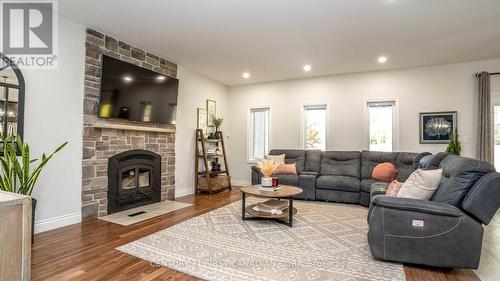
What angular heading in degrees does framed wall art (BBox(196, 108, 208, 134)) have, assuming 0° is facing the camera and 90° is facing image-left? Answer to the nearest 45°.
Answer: approximately 315°

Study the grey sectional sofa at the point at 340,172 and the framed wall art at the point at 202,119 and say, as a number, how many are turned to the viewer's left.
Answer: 0

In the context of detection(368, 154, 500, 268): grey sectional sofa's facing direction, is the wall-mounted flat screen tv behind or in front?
in front

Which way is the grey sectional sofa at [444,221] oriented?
to the viewer's left

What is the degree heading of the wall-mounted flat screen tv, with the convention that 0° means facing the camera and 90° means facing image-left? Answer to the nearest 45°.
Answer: approximately 315°

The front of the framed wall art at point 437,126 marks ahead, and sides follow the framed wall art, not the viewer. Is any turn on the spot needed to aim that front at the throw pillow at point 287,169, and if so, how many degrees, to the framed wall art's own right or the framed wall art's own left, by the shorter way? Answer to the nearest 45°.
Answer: approximately 45° to the framed wall art's own right

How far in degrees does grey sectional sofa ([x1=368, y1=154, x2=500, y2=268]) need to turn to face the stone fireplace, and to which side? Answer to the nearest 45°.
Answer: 0° — it already faces it

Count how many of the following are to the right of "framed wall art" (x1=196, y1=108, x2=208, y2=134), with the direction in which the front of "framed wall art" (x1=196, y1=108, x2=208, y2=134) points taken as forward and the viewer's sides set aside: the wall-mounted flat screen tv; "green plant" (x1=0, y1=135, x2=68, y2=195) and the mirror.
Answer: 3

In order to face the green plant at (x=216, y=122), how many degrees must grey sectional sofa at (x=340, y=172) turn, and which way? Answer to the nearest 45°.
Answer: approximately 90° to its right

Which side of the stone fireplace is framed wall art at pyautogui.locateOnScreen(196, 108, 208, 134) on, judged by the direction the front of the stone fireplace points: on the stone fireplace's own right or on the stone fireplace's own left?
on the stone fireplace's own left

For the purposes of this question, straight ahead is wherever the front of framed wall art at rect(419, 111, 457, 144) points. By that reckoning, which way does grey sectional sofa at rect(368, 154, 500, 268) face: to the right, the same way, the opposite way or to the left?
to the right

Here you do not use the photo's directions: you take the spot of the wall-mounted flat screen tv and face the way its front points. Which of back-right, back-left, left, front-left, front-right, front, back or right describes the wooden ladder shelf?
left

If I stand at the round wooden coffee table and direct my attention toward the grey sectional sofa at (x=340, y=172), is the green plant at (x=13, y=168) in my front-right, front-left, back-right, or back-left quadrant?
back-left

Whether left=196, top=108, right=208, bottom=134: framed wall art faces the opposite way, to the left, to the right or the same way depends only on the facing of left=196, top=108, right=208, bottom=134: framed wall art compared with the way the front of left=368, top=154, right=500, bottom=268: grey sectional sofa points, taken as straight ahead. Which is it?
the opposite way

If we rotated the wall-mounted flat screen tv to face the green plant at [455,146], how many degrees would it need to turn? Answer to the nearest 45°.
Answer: approximately 45° to its left

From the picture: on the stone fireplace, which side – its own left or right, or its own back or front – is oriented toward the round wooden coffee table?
front

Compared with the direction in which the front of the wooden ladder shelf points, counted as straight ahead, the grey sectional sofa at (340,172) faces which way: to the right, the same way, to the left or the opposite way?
to the right

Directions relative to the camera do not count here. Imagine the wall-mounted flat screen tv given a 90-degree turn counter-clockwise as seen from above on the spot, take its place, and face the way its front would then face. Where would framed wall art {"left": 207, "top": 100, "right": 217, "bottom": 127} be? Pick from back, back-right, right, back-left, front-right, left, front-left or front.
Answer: front
